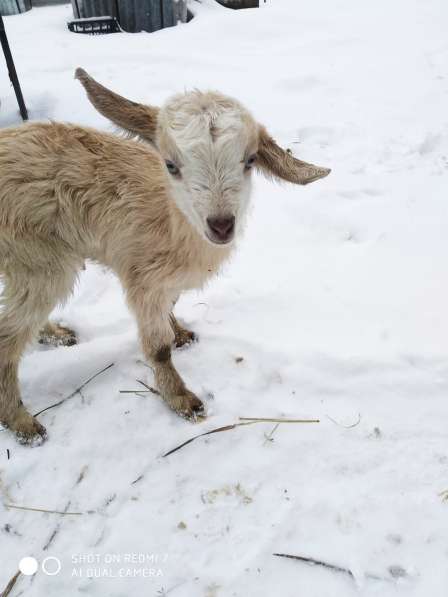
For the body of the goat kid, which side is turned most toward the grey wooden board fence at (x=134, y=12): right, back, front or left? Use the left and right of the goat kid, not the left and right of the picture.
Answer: left

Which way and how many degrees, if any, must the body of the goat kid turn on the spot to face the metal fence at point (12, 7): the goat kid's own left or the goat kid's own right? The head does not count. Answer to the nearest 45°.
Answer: approximately 90° to the goat kid's own left

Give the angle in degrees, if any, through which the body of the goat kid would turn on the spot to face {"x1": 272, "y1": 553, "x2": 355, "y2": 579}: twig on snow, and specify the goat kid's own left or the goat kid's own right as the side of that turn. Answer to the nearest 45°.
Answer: approximately 45° to the goat kid's own right

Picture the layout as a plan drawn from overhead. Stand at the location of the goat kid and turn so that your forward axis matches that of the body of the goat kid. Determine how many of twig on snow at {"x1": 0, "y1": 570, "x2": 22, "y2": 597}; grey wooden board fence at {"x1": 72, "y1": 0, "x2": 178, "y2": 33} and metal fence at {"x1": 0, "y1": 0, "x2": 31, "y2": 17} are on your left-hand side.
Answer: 2

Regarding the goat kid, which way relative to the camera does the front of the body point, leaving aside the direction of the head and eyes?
to the viewer's right

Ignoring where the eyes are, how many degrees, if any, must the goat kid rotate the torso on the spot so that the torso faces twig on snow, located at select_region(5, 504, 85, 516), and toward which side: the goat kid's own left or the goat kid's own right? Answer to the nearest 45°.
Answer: approximately 135° to the goat kid's own right

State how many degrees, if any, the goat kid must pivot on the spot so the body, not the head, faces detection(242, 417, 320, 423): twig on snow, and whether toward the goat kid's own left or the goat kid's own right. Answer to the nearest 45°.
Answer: approximately 45° to the goat kid's own right

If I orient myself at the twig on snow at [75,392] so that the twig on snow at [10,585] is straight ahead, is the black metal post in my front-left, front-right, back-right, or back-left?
back-right
